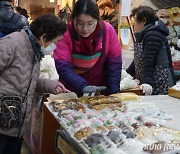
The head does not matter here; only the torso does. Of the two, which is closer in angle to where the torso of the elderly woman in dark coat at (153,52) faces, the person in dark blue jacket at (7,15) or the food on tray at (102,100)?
the person in dark blue jacket

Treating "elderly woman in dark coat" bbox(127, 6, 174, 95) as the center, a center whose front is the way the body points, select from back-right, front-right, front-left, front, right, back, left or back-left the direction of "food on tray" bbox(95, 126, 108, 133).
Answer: left

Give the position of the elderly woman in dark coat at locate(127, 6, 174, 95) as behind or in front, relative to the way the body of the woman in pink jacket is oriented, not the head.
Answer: behind

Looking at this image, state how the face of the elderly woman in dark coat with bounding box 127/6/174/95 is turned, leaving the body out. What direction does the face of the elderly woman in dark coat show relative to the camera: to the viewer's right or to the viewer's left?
to the viewer's left

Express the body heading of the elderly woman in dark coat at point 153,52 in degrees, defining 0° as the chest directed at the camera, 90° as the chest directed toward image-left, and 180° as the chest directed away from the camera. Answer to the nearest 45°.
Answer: approximately 90°

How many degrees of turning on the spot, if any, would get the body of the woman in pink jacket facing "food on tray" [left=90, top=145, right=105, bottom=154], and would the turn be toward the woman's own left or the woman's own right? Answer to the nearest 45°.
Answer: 0° — they already face it

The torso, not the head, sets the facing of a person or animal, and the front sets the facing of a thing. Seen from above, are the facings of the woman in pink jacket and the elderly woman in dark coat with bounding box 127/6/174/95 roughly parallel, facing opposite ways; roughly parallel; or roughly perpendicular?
roughly perpendicular

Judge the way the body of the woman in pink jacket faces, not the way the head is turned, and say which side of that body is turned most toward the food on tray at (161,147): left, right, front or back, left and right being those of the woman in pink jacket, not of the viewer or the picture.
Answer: front

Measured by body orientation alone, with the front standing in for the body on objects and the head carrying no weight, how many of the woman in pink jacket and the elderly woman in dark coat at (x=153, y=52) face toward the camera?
1

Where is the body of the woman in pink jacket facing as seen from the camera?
toward the camera

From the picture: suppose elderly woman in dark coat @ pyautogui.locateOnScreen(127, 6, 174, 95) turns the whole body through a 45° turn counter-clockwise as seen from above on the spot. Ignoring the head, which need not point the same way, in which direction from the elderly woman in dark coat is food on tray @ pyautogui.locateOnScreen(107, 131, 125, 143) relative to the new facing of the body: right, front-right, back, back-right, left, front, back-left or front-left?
front-left

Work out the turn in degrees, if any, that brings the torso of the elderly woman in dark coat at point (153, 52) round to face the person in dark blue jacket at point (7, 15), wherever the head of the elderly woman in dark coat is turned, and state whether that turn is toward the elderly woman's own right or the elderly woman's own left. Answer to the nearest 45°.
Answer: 0° — they already face them

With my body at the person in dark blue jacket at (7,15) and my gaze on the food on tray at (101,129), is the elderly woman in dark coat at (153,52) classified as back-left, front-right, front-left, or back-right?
front-left

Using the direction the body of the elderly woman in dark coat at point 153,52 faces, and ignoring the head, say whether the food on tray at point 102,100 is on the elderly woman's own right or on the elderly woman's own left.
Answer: on the elderly woman's own left
